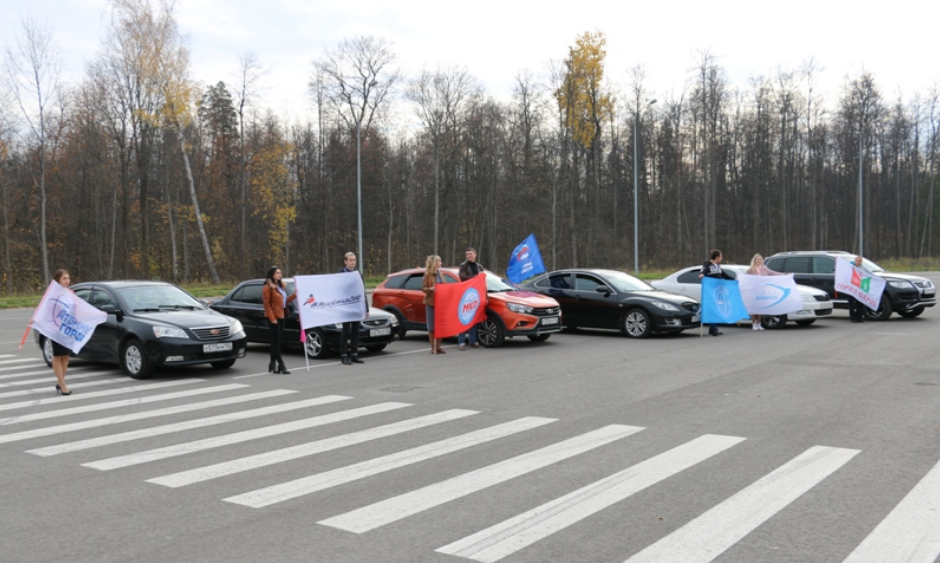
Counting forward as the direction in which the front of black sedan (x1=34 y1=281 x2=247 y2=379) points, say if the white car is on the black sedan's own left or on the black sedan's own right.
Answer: on the black sedan's own left

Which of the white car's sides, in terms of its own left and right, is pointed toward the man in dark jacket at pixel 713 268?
right

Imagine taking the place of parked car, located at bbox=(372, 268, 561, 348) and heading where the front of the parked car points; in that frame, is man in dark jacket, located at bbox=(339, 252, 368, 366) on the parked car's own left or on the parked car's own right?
on the parked car's own right

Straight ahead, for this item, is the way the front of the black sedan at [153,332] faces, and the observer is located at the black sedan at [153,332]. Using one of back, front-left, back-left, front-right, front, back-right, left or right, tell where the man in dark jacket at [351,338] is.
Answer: front-left

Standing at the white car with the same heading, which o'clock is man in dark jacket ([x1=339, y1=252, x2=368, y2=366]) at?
The man in dark jacket is roughly at 3 o'clock from the white car.

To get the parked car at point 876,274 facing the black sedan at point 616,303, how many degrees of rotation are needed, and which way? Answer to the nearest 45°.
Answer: approximately 90° to its right

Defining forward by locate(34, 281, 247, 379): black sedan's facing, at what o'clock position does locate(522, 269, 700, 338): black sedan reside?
locate(522, 269, 700, 338): black sedan is roughly at 10 o'clock from locate(34, 281, 247, 379): black sedan.

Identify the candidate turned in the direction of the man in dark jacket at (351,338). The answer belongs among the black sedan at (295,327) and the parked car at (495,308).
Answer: the black sedan

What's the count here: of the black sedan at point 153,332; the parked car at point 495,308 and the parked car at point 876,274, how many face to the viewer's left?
0

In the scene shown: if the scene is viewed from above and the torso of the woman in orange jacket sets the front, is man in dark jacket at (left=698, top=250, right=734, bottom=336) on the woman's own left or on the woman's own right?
on the woman's own left

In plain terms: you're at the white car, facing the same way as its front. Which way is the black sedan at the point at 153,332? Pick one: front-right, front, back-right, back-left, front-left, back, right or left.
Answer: right

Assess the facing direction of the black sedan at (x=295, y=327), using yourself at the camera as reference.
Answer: facing the viewer and to the right of the viewer
